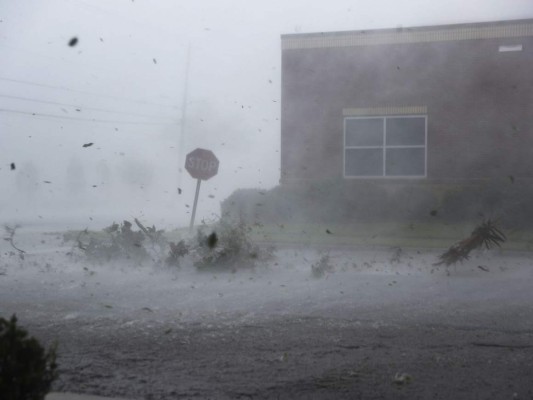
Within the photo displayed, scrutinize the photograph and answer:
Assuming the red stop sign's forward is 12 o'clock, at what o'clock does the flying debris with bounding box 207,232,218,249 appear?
The flying debris is roughly at 12 o'clock from the red stop sign.

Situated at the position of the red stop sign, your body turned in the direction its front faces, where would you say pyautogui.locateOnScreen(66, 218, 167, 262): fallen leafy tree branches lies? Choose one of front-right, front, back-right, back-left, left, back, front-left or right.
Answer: front-right

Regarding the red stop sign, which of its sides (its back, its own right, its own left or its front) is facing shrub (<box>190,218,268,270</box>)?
front

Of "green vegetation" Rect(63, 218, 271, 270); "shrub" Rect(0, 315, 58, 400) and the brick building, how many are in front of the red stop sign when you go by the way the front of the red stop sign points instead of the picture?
2

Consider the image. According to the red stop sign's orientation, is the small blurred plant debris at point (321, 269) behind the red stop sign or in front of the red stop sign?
in front

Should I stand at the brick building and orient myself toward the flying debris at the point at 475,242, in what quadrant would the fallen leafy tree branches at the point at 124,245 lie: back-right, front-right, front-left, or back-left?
front-right

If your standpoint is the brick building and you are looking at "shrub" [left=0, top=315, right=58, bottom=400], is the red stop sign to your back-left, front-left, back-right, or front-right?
front-right

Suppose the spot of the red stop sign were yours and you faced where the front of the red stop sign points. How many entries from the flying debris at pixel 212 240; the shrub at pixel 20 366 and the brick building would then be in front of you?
2

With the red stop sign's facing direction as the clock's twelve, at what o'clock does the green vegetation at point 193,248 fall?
The green vegetation is roughly at 12 o'clock from the red stop sign.

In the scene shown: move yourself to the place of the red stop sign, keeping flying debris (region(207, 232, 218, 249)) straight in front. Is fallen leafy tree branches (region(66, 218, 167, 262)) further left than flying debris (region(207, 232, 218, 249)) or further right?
right

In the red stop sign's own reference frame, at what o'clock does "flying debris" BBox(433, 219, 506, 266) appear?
The flying debris is roughly at 10 o'clock from the red stop sign.

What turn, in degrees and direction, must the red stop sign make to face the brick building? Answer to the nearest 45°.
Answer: approximately 135° to its left

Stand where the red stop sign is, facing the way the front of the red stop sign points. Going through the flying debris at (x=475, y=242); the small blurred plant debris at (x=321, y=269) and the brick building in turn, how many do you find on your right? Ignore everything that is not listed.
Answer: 0

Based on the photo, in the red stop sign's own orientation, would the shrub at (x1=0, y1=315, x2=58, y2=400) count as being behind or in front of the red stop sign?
in front

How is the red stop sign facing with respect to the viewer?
toward the camera
